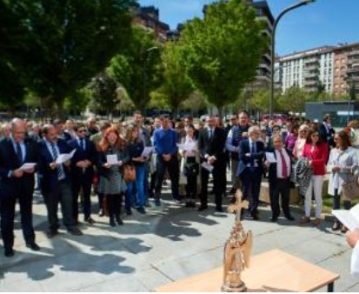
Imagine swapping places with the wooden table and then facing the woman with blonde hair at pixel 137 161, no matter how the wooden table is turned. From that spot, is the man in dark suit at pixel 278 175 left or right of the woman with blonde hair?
right

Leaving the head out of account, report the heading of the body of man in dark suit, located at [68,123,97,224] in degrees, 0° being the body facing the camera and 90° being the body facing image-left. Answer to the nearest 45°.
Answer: approximately 0°

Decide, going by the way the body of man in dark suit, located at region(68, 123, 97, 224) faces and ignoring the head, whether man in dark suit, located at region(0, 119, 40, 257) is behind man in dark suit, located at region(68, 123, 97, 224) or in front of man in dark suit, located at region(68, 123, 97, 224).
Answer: in front

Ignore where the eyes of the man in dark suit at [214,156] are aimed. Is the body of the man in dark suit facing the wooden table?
yes

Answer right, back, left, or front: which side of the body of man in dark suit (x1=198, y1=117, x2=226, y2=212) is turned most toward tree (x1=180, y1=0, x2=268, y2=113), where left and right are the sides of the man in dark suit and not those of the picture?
back

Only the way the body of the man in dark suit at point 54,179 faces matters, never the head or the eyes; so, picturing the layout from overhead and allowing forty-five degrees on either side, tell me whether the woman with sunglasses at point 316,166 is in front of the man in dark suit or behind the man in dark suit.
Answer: in front

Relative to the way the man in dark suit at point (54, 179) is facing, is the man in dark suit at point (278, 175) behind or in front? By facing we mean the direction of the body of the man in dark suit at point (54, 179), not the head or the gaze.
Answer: in front

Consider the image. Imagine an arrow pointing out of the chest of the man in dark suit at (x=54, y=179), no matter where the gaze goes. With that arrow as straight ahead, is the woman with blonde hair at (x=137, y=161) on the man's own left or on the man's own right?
on the man's own left

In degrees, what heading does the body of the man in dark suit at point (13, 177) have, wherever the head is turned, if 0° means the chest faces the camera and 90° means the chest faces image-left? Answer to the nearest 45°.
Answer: approximately 315°

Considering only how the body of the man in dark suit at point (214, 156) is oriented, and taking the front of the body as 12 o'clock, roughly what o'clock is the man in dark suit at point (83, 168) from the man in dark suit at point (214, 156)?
the man in dark suit at point (83, 168) is roughly at 2 o'clock from the man in dark suit at point (214, 156).

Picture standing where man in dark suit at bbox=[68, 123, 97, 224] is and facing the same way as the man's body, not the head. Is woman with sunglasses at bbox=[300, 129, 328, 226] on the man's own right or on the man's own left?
on the man's own left

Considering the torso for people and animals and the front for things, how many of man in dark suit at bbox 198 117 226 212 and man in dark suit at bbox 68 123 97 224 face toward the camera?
2

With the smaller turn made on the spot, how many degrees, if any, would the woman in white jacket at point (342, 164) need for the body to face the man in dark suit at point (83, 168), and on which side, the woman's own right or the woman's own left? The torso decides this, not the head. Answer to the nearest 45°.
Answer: approximately 45° to the woman's own right
